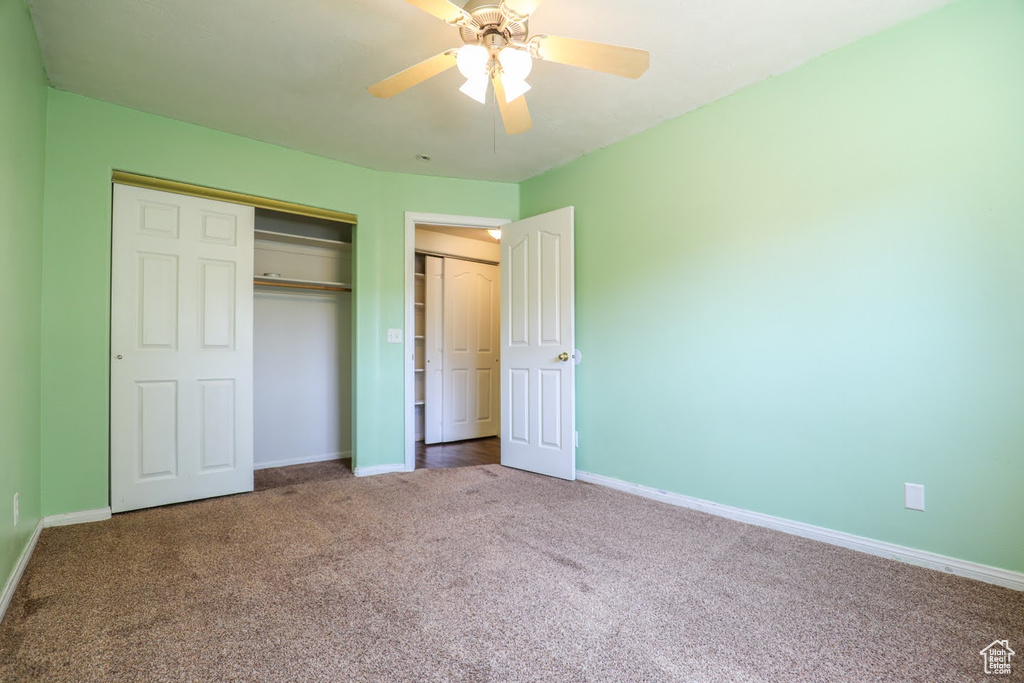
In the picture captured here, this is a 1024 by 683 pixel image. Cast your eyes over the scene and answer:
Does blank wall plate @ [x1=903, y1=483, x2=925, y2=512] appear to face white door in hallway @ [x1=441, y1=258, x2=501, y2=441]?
no

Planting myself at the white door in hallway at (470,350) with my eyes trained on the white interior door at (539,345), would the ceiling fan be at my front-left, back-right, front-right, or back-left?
front-right

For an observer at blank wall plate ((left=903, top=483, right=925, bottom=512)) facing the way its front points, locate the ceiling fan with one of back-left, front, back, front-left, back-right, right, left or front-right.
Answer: front-right

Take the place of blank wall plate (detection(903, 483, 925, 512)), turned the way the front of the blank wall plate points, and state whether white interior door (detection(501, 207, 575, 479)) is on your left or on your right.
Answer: on your right

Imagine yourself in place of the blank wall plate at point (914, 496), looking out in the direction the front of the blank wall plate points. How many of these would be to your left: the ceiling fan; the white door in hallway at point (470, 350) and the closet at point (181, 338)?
0

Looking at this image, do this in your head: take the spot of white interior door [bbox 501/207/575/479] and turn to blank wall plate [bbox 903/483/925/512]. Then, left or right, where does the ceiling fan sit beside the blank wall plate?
right

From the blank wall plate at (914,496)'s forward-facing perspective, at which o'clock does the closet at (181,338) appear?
The closet is roughly at 2 o'clock from the blank wall plate.

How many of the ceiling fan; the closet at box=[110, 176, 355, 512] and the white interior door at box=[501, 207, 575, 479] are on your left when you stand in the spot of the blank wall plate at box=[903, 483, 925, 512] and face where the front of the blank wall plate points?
0

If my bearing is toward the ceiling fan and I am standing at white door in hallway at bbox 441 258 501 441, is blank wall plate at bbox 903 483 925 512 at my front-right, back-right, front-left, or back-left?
front-left

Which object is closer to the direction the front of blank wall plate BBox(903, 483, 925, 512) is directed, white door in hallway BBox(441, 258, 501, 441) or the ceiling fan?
the ceiling fan

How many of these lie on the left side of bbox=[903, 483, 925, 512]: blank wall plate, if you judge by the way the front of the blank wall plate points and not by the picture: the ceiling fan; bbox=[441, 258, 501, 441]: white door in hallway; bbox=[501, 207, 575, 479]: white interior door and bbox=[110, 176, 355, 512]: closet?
0

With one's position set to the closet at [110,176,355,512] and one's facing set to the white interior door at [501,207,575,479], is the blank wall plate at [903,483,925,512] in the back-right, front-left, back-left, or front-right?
front-right

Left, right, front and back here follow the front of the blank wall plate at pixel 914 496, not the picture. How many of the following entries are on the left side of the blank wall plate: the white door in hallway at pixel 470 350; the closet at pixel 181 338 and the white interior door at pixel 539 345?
0

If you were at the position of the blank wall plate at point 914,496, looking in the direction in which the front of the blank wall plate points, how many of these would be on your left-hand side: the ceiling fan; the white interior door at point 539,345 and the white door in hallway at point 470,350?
0
